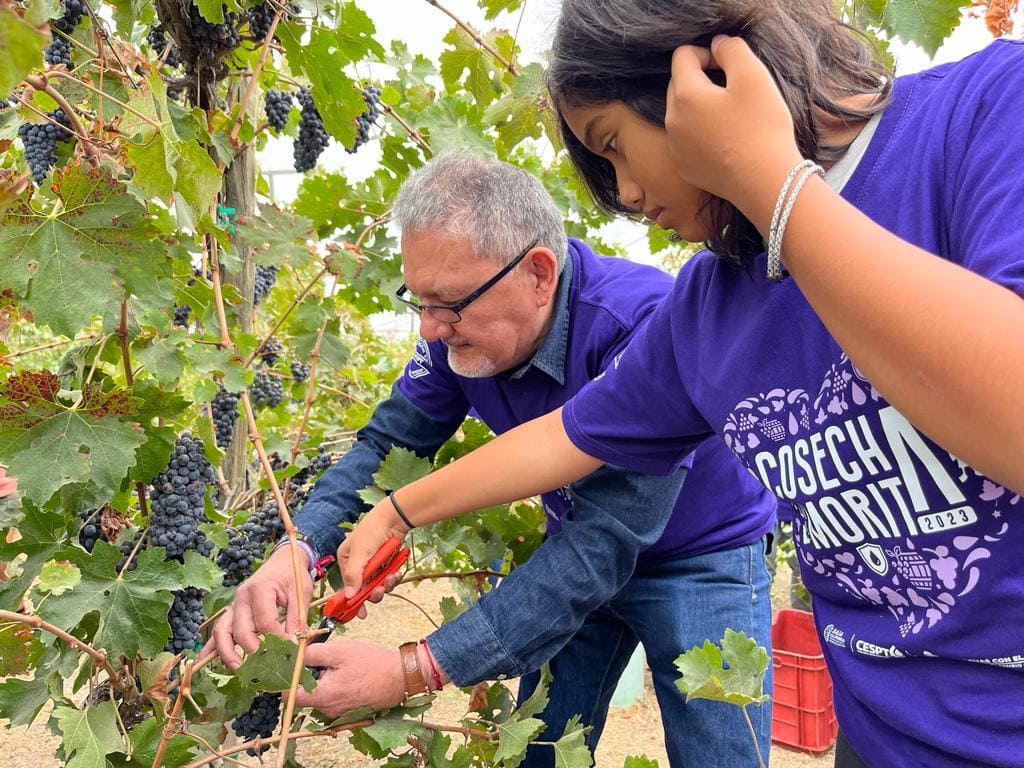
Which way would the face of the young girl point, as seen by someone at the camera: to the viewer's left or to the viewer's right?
to the viewer's left

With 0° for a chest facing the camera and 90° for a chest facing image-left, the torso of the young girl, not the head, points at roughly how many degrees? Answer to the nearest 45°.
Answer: approximately 45°

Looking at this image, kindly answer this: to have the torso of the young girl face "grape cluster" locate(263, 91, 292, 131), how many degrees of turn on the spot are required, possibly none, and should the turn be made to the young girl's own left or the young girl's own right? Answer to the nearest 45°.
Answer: approximately 90° to the young girl's own right
